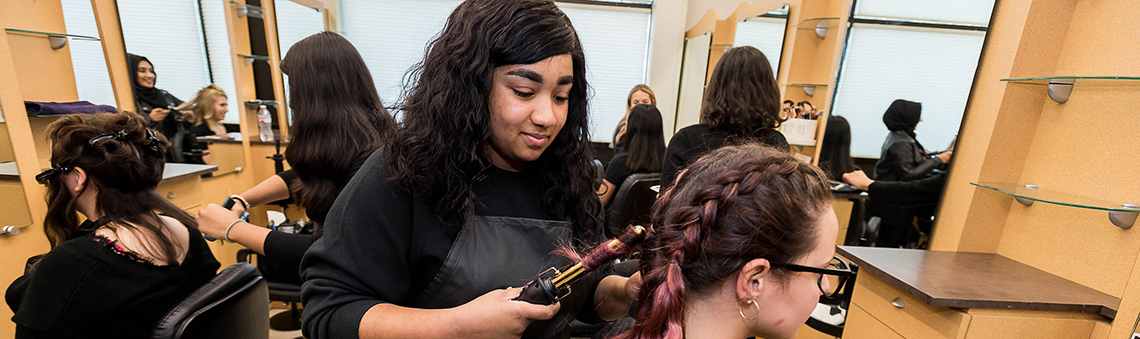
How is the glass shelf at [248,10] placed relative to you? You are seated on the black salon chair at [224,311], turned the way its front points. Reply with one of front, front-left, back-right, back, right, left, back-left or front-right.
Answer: front-right

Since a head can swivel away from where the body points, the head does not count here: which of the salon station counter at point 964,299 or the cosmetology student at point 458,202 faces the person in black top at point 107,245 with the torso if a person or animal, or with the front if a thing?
the salon station counter

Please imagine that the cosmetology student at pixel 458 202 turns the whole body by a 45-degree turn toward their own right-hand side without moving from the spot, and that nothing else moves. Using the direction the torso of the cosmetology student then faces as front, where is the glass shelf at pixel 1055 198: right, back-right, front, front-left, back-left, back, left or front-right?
left

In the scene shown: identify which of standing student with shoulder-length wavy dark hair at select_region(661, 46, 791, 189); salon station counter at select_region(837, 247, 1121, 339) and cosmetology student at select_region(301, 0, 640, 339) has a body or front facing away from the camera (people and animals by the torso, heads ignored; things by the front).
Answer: the standing student with shoulder-length wavy dark hair

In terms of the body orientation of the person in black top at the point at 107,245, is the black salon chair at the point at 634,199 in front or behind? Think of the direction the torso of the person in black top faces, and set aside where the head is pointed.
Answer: behind

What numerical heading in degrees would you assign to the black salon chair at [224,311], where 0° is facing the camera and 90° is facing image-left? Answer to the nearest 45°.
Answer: approximately 135°

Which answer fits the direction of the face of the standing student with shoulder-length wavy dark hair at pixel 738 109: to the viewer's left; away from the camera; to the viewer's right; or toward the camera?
away from the camera

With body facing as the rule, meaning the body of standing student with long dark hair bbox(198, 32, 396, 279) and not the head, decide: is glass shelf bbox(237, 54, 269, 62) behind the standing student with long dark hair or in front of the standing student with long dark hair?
in front

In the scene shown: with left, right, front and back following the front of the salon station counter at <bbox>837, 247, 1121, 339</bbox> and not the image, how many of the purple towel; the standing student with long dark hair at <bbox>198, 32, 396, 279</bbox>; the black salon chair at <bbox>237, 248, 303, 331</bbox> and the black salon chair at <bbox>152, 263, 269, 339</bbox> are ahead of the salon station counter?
4

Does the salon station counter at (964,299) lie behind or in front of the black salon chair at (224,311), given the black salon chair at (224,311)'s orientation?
behind

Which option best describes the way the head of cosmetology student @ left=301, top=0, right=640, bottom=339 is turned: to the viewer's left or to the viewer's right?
to the viewer's right

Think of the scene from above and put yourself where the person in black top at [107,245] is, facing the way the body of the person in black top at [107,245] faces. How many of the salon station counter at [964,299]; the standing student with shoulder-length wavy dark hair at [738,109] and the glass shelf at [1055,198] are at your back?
3

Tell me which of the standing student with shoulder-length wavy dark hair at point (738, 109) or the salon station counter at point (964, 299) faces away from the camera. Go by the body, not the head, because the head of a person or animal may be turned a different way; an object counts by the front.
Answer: the standing student with shoulder-length wavy dark hair

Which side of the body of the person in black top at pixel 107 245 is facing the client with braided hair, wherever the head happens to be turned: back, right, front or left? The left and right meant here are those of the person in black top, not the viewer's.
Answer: back
